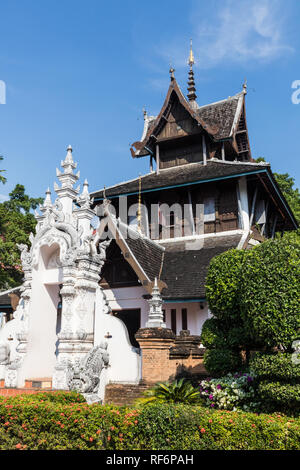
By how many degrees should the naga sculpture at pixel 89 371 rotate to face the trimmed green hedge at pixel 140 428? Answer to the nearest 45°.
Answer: approximately 45° to its left

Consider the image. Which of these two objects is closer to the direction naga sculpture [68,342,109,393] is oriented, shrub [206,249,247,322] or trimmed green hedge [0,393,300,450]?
the trimmed green hedge

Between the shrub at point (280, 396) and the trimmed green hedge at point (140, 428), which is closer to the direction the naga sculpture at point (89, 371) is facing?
the trimmed green hedge

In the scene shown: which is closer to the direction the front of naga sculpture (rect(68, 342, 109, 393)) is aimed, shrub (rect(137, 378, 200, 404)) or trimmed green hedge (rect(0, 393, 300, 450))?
the trimmed green hedge

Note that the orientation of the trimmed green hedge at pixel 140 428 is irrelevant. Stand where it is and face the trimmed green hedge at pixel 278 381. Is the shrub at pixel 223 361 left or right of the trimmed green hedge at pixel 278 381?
left

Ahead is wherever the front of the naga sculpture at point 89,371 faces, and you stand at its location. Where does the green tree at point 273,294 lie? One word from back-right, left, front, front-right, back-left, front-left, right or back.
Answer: left

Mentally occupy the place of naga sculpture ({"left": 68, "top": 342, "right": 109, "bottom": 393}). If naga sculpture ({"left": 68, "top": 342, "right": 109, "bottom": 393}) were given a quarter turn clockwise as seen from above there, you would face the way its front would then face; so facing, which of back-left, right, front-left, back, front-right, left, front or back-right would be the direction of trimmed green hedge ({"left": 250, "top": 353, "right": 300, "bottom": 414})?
back

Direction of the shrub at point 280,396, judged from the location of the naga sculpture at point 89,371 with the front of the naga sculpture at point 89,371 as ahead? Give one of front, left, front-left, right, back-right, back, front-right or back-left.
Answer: left

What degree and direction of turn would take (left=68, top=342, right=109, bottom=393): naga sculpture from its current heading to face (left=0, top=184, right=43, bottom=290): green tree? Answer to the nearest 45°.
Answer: approximately 135° to its right

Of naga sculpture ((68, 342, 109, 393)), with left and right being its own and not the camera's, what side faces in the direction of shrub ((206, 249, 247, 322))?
left

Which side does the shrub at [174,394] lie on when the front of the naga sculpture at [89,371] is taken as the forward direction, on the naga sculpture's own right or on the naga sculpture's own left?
on the naga sculpture's own left
